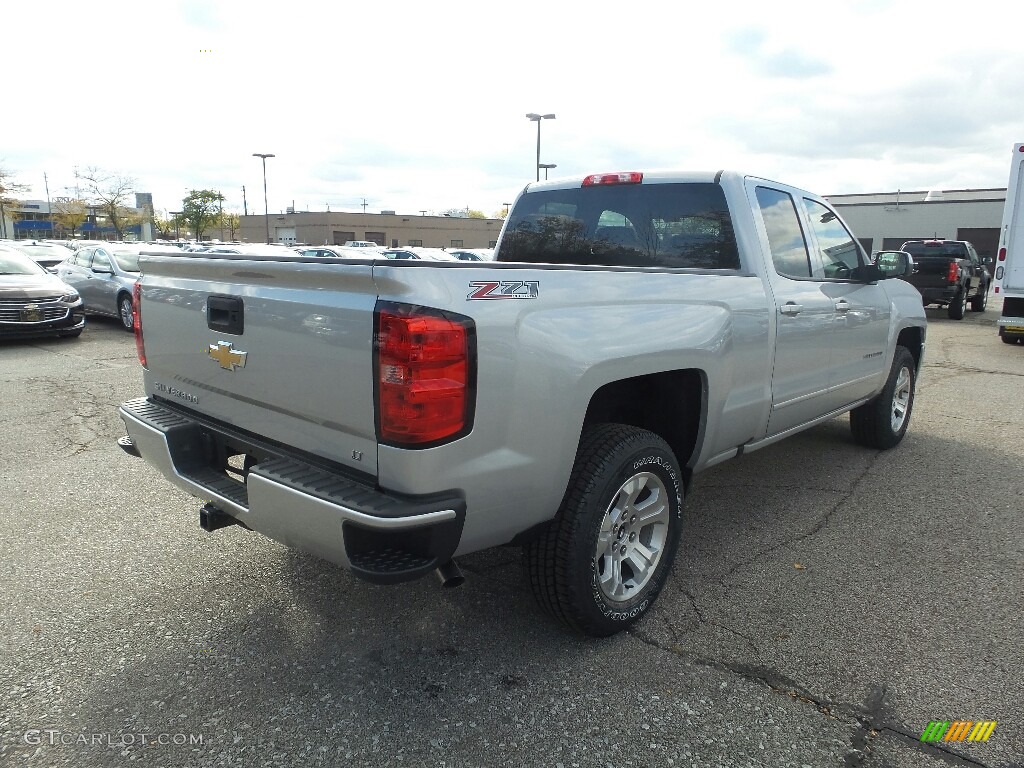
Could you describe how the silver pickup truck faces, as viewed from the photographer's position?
facing away from the viewer and to the right of the viewer

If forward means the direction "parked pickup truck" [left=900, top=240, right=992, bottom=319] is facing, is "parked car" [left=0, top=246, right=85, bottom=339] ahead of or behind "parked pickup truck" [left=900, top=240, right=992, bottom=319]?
behind

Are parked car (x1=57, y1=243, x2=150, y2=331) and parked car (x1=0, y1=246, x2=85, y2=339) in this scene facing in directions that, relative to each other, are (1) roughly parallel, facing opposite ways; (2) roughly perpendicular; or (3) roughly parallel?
roughly parallel

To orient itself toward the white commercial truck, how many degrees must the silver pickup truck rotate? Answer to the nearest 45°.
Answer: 0° — it already faces it

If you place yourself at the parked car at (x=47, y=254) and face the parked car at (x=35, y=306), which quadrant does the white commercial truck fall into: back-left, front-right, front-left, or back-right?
front-left

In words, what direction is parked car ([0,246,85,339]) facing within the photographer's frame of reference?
facing the viewer and to the right of the viewer

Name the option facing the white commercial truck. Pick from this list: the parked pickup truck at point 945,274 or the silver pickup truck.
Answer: the silver pickup truck

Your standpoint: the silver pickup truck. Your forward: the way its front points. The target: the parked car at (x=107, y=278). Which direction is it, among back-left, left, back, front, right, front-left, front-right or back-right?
left

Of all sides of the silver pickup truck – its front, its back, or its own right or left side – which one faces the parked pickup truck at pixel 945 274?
front

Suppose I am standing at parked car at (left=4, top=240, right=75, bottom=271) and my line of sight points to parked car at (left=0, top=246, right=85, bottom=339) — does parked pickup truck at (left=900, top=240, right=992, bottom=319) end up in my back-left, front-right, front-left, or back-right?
front-left

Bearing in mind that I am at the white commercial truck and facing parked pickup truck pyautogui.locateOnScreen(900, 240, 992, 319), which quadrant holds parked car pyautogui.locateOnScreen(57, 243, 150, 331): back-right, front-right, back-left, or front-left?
back-left

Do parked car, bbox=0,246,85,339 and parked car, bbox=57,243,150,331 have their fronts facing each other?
no

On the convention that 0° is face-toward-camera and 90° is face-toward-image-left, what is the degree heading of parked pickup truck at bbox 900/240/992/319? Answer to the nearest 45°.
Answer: approximately 225°

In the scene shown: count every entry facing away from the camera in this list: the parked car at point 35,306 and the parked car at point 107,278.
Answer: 0

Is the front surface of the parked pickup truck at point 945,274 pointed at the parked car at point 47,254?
no

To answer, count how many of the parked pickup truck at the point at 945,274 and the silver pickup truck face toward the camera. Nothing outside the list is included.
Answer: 0
